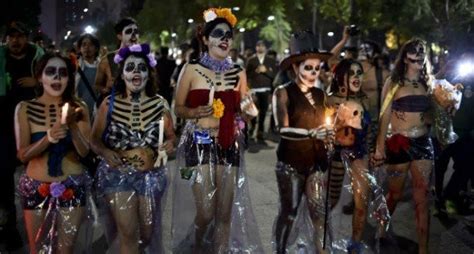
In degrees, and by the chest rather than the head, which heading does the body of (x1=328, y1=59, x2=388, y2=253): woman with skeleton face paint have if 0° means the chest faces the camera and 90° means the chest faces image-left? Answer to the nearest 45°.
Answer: approximately 315°

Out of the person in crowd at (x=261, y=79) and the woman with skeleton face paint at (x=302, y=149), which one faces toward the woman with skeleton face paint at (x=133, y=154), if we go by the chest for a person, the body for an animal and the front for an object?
the person in crowd

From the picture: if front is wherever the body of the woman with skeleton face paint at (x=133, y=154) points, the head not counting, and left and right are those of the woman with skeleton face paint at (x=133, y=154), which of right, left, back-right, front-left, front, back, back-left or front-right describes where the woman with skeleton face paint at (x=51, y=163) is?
right

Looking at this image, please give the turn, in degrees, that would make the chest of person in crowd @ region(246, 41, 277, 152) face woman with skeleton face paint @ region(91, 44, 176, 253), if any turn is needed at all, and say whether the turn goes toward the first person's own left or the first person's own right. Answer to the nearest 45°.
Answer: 0° — they already face them

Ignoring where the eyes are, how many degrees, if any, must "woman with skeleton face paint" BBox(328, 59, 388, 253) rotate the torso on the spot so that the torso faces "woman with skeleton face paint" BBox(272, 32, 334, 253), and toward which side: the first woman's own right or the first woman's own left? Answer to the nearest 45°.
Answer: approximately 90° to the first woman's own right

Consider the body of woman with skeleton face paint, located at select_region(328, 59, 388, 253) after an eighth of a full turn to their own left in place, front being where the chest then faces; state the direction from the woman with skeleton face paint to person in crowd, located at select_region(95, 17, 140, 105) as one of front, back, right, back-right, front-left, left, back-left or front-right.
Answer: back

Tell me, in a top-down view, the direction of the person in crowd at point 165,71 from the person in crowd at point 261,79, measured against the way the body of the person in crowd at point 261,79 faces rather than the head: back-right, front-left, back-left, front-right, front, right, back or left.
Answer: right

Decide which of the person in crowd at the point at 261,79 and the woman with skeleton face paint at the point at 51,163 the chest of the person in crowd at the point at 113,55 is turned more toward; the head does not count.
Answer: the woman with skeleton face paint

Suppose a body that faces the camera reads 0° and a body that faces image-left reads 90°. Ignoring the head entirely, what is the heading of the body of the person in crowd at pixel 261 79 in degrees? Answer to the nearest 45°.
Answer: approximately 0°

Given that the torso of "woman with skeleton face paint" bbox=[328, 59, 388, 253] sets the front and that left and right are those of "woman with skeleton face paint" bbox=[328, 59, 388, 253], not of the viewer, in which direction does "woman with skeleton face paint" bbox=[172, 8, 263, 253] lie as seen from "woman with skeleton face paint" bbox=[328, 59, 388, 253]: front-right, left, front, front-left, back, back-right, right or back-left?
right
